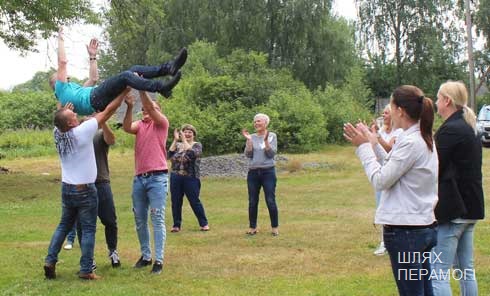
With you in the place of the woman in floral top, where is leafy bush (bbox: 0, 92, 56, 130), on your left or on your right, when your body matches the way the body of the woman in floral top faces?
on your right

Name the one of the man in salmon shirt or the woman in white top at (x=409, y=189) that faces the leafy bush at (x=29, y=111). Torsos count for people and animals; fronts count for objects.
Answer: the woman in white top

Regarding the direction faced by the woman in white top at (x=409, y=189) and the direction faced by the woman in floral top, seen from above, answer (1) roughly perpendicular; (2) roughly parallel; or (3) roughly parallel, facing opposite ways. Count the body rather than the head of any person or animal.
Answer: roughly perpendicular

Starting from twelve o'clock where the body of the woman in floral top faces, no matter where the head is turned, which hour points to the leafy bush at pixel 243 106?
The leafy bush is roughly at 5 o'clock from the woman in floral top.

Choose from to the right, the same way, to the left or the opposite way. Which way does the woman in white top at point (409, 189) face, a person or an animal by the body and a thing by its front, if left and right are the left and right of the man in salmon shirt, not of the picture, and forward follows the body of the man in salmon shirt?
to the right

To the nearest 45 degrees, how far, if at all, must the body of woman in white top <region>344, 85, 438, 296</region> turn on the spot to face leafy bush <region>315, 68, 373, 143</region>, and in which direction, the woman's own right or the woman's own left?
approximately 45° to the woman's own right

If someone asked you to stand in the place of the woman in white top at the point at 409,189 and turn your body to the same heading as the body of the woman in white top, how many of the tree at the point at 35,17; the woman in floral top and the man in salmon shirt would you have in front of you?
3

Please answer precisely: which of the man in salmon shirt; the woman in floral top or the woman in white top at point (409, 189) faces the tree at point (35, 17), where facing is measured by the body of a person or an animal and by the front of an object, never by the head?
the woman in white top

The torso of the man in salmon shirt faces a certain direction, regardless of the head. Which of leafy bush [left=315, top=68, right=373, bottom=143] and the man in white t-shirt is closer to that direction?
the man in white t-shirt

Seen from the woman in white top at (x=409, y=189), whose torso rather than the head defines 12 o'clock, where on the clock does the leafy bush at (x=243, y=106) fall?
The leafy bush is roughly at 1 o'clock from the woman in white top.
